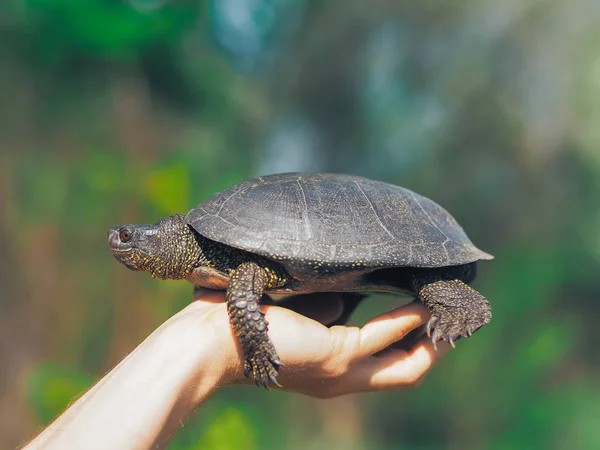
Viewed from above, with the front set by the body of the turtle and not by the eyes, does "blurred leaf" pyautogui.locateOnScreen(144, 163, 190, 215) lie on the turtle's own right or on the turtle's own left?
on the turtle's own right

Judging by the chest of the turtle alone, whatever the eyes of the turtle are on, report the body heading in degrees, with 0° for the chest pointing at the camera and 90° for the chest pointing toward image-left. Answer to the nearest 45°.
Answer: approximately 90°

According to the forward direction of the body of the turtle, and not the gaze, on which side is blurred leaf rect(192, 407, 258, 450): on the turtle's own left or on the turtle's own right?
on the turtle's own right

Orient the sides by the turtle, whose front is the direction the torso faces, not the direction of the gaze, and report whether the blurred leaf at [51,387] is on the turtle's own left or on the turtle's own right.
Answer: on the turtle's own right
